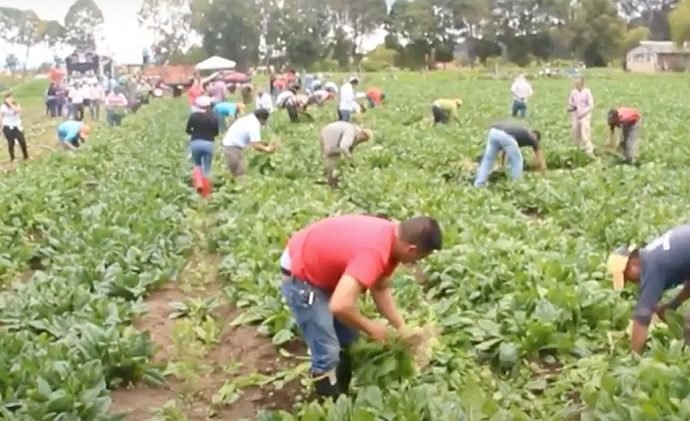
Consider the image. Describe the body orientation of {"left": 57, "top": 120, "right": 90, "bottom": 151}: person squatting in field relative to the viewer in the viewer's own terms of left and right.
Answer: facing to the right of the viewer

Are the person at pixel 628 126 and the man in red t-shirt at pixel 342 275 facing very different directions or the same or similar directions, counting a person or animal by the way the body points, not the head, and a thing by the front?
very different directions

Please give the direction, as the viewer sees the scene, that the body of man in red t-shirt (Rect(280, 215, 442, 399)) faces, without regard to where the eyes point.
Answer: to the viewer's right

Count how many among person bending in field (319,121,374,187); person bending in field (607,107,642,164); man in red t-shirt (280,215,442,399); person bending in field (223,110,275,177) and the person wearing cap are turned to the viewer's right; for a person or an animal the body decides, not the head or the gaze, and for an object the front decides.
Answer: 3

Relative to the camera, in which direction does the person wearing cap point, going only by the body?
to the viewer's left

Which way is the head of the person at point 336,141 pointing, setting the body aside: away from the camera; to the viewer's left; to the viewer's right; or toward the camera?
to the viewer's right

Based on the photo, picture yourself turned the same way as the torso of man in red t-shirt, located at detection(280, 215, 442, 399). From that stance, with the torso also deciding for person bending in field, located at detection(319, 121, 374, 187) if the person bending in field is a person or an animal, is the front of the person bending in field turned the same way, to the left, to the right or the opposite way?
the same way

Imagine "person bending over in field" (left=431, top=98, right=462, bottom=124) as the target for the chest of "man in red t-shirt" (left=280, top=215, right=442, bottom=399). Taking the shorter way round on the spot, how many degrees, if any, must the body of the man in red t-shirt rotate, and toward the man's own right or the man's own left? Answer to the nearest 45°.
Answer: approximately 90° to the man's own left

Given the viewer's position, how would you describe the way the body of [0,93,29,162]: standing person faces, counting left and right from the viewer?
facing the viewer

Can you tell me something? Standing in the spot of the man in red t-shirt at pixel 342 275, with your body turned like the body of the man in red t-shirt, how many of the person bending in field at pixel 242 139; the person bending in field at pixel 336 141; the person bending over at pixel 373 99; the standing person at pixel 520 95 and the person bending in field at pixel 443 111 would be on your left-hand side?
5

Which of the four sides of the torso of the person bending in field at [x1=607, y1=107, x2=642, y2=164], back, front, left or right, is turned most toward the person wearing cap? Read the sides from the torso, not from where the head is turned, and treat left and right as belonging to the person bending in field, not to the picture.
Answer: left

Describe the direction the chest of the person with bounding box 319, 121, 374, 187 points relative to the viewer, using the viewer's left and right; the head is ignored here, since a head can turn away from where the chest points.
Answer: facing to the right of the viewer
